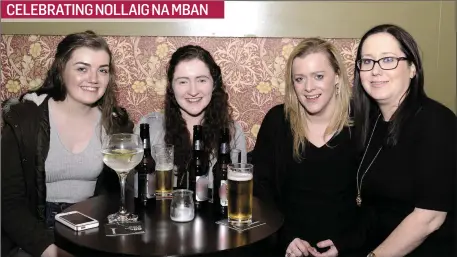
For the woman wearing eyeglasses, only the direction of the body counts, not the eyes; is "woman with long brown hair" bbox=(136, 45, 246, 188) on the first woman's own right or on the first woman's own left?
on the first woman's own right

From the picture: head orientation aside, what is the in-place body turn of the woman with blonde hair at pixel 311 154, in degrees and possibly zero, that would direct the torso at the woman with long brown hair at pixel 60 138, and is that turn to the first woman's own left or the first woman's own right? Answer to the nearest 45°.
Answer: approximately 90° to the first woman's own right

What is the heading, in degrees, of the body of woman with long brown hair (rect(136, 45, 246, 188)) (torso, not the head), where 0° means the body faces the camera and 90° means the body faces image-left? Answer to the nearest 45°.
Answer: approximately 0°

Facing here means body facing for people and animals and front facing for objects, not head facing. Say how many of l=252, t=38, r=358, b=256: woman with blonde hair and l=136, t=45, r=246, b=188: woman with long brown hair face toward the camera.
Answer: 2

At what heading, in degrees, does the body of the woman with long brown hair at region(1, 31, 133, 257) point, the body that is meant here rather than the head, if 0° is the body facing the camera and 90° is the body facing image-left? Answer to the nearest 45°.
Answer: approximately 315°

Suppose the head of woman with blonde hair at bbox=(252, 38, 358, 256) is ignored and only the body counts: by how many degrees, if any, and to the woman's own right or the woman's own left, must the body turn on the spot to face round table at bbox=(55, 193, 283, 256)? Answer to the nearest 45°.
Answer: approximately 45° to the woman's own right

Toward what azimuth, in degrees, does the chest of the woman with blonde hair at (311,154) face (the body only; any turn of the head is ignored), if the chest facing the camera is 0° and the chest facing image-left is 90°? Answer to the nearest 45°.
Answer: approximately 0°
